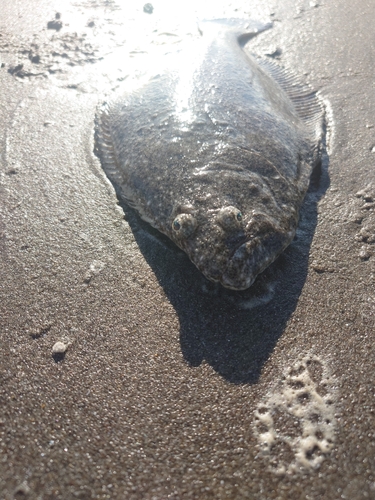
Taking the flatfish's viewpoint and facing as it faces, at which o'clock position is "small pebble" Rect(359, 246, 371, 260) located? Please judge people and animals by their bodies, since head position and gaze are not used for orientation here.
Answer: The small pebble is roughly at 10 o'clock from the flatfish.

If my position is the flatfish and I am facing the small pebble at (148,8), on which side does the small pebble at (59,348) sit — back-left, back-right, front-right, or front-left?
back-left

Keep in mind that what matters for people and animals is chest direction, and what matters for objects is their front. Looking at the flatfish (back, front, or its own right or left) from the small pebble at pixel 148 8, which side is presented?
back

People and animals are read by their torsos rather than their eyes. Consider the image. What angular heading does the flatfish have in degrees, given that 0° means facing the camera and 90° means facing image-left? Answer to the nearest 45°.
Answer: approximately 0°

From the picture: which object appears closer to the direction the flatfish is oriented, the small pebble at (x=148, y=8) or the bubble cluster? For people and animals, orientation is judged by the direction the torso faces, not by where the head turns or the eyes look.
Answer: the bubble cluster

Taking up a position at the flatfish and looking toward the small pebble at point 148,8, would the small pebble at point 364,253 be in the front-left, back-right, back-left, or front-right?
back-right
